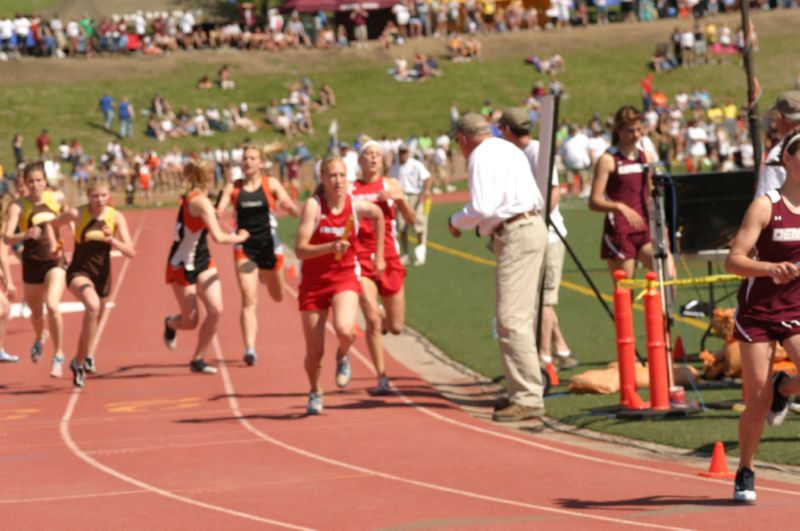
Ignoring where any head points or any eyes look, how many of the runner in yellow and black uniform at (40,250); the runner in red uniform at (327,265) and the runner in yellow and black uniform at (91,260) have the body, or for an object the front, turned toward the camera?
3

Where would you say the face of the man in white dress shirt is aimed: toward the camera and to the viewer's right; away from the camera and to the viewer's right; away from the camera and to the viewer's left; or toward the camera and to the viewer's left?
away from the camera and to the viewer's left

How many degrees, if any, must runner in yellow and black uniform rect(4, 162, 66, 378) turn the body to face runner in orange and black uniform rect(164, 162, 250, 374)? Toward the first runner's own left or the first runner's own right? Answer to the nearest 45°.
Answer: approximately 45° to the first runner's own left

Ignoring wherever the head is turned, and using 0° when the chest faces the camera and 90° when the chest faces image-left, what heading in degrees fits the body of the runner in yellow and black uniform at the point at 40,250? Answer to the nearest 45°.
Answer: approximately 0°

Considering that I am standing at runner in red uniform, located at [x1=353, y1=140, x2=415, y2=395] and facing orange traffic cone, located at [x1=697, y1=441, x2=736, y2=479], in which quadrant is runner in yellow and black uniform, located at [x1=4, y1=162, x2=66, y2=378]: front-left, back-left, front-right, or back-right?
back-right

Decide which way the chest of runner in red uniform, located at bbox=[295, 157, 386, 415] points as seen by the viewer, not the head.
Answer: toward the camera

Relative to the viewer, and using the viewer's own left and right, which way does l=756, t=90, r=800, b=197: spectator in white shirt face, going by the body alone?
facing to the left of the viewer

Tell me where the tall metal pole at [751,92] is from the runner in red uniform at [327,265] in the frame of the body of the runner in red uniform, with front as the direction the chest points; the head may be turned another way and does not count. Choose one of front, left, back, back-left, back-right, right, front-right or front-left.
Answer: left

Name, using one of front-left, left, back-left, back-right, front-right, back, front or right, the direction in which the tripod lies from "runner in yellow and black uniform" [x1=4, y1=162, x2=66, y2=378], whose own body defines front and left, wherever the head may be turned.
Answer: front-left

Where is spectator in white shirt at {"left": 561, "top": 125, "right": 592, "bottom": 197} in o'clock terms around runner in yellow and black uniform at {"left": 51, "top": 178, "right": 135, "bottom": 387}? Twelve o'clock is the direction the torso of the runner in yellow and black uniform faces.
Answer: The spectator in white shirt is roughly at 7 o'clock from the runner in yellow and black uniform.

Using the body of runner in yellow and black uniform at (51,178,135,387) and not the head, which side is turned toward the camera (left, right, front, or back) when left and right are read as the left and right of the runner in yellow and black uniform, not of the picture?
front

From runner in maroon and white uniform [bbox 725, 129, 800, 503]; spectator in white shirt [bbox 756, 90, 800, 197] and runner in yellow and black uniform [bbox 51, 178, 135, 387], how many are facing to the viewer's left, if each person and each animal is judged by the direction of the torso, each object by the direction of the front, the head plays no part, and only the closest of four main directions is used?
1
